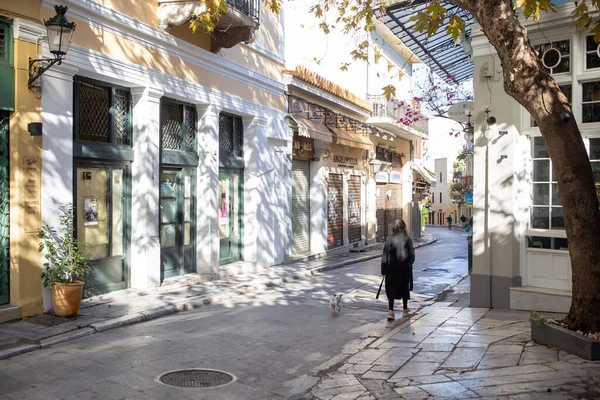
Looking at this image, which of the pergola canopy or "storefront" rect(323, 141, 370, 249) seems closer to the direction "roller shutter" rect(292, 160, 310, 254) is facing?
the pergola canopy

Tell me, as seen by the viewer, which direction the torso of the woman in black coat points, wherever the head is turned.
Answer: away from the camera

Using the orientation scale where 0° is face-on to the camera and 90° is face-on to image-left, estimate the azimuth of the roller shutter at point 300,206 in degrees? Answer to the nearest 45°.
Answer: approximately 315°

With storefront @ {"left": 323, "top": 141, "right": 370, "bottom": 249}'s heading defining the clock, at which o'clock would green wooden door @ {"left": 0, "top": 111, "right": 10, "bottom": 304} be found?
The green wooden door is roughly at 2 o'clock from the storefront.

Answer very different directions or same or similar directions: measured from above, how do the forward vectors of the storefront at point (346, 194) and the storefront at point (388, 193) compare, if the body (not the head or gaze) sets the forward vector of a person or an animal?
same or similar directions

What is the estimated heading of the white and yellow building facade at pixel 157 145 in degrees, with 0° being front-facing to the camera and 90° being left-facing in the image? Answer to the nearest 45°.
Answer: approximately 315°

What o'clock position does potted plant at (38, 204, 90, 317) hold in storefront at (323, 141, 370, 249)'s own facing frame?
The potted plant is roughly at 2 o'clock from the storefront.

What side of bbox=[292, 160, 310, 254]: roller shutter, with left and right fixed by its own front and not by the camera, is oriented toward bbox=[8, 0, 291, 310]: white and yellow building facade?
right

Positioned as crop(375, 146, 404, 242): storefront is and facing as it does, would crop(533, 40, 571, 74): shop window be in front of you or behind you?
in front

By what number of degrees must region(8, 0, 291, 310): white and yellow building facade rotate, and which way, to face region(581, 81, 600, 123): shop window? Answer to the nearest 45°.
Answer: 0° — it already faces it

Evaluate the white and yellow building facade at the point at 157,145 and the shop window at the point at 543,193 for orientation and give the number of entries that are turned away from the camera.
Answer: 0

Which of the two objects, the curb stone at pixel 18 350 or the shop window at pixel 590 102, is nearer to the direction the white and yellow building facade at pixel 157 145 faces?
the shop window

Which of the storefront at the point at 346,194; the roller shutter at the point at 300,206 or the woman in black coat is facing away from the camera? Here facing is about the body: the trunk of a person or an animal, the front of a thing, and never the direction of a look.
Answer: the woman in black coat

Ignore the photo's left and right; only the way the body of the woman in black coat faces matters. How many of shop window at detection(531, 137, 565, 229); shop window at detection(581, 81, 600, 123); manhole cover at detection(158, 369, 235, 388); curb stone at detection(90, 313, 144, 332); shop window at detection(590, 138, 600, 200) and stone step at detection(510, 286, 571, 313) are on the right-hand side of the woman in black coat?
4
